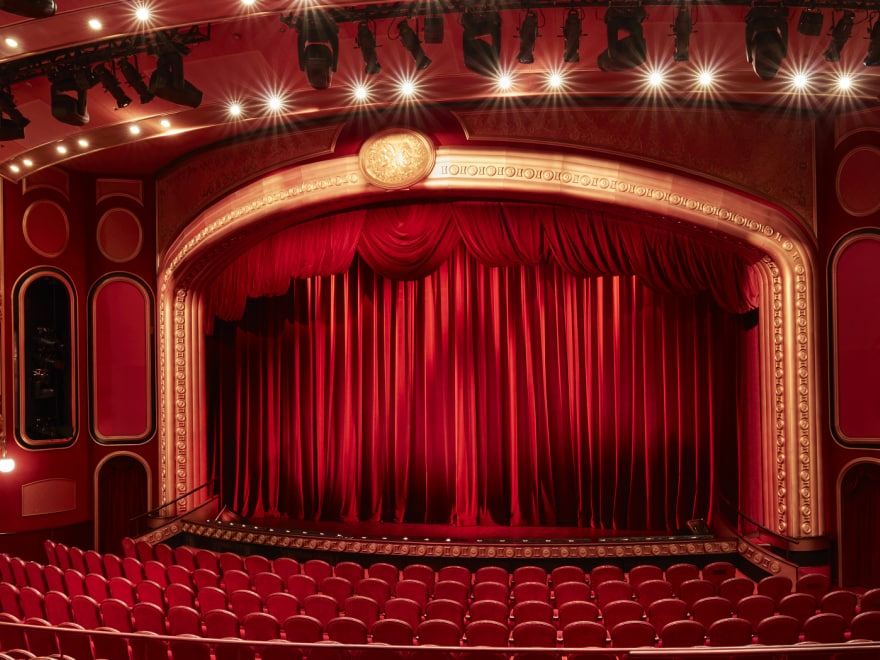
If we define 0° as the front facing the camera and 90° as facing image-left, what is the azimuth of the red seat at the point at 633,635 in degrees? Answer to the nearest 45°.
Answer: approximately 180°

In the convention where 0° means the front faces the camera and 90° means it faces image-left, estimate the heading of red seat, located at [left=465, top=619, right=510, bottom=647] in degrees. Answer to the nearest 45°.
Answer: approximately 180°

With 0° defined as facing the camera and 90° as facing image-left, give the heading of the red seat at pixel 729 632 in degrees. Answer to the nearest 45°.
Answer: approximately 180°

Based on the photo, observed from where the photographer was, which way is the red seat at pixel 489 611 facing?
facing away from the viewer

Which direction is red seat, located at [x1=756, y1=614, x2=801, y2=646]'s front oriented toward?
away from the camera

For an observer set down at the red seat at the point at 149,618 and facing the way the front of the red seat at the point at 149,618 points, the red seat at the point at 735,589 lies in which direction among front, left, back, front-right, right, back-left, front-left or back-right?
front-right

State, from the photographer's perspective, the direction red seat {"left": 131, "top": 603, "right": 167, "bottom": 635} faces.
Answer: facing away from the viewer and to the right of the viewer

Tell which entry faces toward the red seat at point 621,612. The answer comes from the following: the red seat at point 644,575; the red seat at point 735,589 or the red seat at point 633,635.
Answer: the red seat at point 633,635

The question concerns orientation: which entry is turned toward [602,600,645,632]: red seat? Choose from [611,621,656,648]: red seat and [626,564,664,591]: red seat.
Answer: [611,621,656,648]: red seat

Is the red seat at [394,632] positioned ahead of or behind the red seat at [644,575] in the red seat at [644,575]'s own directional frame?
behind

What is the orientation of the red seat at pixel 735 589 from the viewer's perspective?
away from the camera
